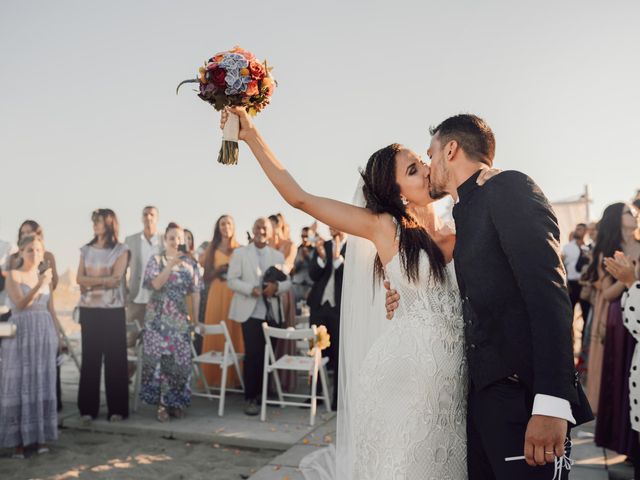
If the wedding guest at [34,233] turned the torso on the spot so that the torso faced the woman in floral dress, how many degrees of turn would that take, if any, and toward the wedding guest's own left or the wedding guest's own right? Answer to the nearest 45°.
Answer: approximately 45° to the wedding guest's own left

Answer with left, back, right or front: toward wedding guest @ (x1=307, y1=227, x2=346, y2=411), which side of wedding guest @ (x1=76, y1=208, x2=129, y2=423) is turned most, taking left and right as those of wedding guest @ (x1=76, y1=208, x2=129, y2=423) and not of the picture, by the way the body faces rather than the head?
left

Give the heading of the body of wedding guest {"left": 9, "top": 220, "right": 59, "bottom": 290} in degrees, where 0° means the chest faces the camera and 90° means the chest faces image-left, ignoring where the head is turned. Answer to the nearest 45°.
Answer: approximately 0°

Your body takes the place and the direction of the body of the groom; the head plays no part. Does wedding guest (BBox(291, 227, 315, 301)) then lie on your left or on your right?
on your right

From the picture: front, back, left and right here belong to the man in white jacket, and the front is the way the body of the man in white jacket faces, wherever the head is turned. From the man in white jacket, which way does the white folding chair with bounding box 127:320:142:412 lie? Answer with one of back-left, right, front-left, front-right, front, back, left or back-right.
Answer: right

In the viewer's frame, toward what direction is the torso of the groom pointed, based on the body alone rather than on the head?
to the viewer's left

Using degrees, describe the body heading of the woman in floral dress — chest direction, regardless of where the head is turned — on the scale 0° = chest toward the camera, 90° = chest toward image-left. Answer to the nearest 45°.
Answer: approximately 0°

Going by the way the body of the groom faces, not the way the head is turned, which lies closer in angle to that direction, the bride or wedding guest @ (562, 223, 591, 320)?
the bride

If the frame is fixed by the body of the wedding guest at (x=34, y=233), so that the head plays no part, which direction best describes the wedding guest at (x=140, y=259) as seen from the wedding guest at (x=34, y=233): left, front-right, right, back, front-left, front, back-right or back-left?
back-left

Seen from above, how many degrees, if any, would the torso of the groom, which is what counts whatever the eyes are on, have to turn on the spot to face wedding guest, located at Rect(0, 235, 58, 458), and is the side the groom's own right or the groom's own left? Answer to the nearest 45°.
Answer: approximately 45° to the groom's own right

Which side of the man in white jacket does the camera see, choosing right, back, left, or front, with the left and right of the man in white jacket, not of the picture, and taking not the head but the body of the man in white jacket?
front

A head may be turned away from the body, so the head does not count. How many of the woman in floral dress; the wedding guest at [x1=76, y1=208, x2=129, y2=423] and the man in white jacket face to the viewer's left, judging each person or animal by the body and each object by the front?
0

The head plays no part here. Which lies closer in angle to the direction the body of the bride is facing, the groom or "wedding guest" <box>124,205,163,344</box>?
the groom
